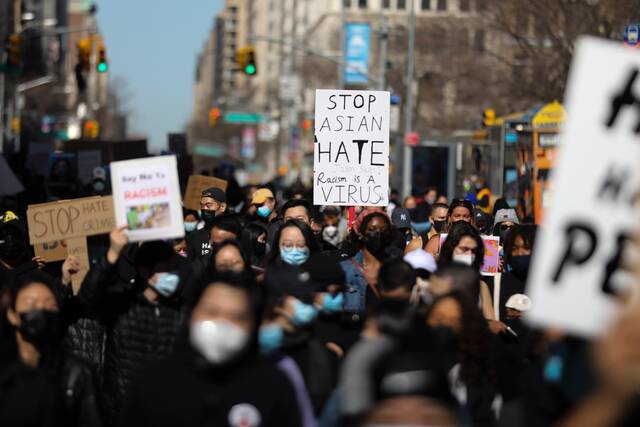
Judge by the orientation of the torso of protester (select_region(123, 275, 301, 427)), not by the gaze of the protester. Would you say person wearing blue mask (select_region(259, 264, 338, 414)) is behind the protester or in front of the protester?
behind

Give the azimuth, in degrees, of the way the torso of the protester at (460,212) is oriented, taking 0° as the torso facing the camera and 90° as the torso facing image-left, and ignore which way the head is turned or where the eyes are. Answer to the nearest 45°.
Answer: approximately 0°

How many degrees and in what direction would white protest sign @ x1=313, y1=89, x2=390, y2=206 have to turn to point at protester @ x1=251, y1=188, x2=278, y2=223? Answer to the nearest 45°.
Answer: approximately 135° to its right
